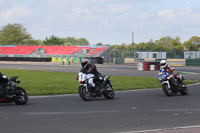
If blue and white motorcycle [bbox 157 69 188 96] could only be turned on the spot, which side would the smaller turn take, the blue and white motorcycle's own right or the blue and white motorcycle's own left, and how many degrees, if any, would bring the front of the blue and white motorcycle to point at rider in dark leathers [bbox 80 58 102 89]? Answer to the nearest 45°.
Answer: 0° — it already faces them

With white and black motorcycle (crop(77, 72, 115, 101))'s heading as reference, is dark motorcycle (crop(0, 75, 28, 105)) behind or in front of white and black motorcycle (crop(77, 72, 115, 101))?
in front

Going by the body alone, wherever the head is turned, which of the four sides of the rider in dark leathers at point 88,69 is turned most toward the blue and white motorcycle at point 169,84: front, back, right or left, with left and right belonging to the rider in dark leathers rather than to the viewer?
back

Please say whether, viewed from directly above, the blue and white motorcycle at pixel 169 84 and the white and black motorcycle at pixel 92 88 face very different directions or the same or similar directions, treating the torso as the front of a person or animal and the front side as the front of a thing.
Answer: same or similar directions

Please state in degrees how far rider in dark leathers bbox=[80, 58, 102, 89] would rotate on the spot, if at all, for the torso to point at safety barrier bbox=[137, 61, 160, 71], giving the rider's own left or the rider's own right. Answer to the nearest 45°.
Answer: approximately 135° to the rider's own right

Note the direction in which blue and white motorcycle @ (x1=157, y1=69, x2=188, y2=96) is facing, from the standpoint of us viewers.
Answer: facing the viewer and to the left of the viewer

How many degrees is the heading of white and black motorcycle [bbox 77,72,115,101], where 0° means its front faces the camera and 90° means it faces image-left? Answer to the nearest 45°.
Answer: approximately 45°

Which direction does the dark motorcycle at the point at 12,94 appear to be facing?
to the viewer's left

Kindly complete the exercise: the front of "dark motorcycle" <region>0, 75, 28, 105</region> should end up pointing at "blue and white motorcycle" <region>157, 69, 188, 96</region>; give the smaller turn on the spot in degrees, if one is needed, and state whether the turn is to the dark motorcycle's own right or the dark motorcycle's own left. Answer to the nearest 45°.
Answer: approximately 180°

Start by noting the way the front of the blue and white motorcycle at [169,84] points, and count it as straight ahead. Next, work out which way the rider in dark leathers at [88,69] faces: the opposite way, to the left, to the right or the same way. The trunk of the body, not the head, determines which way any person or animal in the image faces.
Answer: the same way

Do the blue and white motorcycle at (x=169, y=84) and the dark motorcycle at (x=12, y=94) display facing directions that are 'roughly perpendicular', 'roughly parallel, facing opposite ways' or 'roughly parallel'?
roughly parallel
